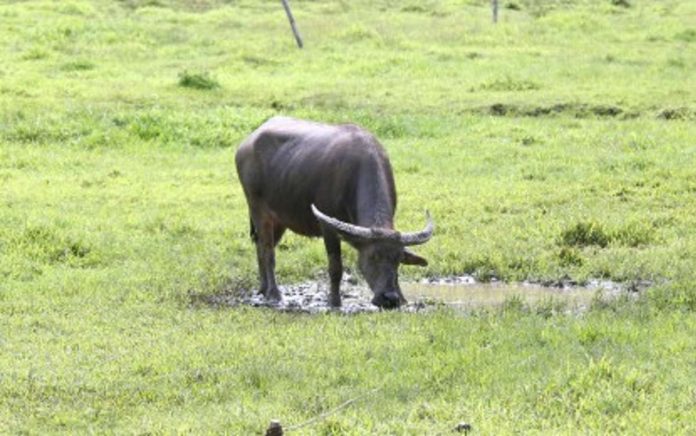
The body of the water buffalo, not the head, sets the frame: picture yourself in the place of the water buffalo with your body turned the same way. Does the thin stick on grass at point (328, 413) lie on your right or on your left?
on your right

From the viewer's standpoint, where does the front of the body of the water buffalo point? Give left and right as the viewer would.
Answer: facing the viewer and to the right of the viewer
